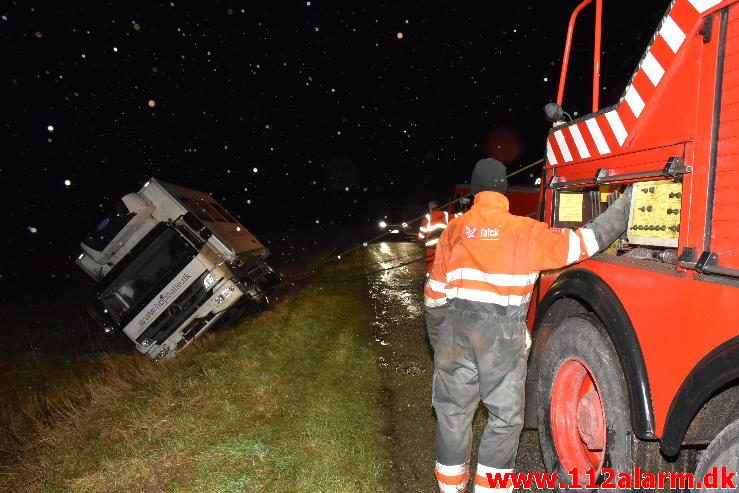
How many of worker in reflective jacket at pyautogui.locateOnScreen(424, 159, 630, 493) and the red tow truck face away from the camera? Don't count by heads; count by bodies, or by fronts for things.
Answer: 1

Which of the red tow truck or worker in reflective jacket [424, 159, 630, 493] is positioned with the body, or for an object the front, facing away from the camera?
the worker in reflective jacket

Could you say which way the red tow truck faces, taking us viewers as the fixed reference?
facing the viewer and to the right of the viewer

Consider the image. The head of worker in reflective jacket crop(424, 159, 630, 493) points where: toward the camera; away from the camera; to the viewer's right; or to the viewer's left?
away from the camera

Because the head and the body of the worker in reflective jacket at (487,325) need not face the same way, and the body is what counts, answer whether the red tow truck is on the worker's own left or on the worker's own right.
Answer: on the worker's own right

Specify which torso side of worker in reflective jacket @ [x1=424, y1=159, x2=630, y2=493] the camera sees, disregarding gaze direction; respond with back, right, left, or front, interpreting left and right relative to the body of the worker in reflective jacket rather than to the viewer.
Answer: back

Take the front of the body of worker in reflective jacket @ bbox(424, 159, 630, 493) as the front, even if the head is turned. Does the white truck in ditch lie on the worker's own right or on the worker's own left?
on the worker's own left
